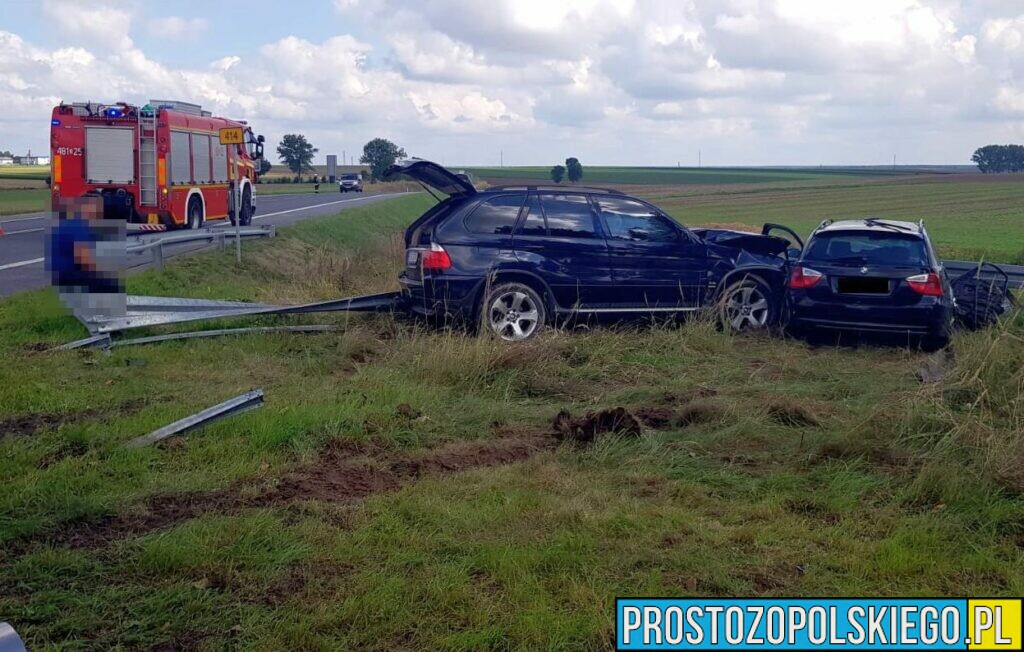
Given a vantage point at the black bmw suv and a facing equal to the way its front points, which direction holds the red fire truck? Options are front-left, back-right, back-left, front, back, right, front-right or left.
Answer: back-left

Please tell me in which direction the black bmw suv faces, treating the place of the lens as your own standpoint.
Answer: facing to the right of the viewer

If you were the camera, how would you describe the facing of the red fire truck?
facing away from the viewer and to the right of the viewer

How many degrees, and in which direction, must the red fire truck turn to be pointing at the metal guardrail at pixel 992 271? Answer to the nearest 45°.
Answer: approximately 90° to its right

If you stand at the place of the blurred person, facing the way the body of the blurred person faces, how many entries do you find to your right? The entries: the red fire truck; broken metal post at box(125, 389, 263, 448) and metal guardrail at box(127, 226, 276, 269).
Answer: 1

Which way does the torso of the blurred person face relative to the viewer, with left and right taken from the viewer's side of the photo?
facing to the right of the viewer

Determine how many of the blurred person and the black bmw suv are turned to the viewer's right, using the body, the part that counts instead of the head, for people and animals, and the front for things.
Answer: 2
